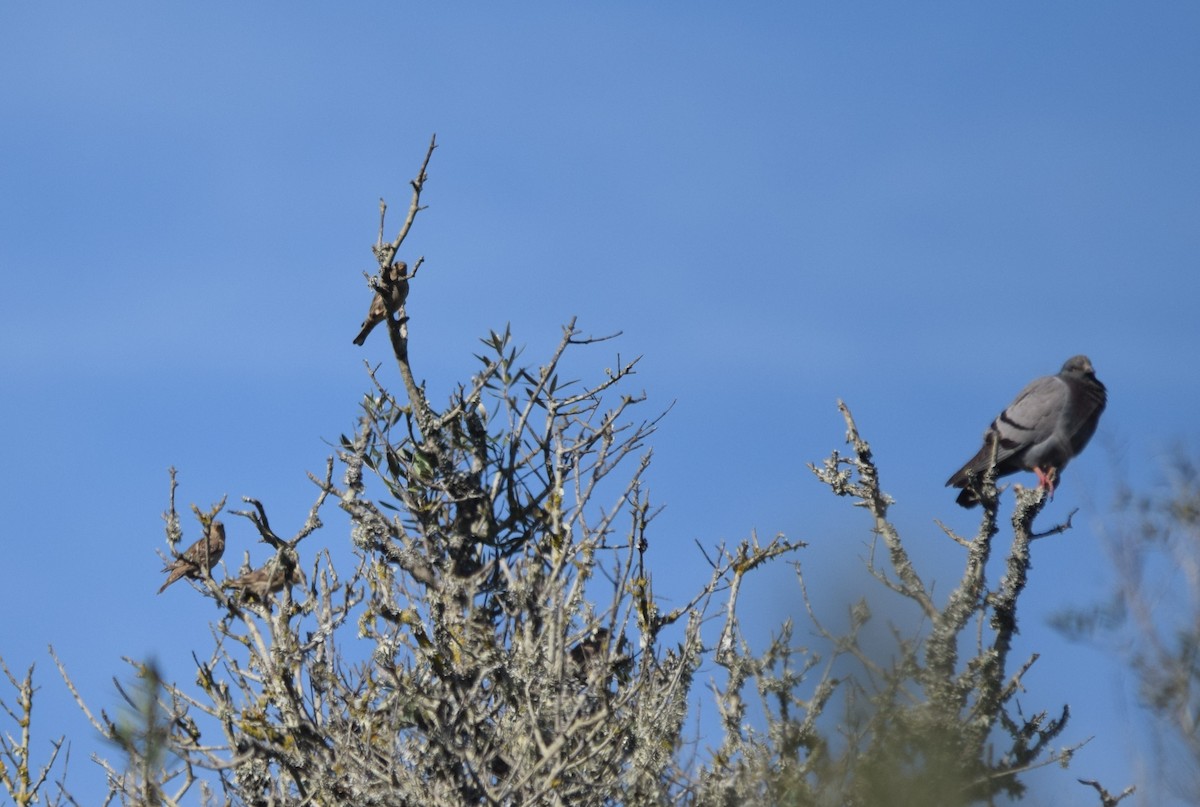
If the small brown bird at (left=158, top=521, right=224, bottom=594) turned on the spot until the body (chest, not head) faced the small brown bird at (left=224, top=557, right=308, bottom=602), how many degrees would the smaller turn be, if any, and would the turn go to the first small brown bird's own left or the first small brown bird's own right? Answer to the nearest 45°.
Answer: approximately 45° to the first small brown bird's own right

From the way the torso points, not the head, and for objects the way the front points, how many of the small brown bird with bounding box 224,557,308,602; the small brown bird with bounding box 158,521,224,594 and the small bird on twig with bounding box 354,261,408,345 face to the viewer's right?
3

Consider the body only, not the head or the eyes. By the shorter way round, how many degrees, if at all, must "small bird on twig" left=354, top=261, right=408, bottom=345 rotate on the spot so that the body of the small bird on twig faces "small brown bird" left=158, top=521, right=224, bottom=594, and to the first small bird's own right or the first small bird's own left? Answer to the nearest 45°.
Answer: approximately 135° to the first small bird's own left

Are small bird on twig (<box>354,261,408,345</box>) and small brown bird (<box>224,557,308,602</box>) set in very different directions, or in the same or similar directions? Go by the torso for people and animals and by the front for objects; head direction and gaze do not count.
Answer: same or similar directions

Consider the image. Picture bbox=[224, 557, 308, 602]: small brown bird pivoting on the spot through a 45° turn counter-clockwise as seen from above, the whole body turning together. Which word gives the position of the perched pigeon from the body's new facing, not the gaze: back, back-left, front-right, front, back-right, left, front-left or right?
front-right

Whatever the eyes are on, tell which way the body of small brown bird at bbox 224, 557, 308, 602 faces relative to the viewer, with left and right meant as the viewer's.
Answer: facing to the right of the viewer

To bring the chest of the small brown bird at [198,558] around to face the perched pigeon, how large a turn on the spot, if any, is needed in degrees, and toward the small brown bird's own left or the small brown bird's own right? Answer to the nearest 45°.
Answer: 0° — it already faces it

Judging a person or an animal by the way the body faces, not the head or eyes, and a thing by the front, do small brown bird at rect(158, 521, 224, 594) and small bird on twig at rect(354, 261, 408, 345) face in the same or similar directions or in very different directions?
same or similar directions

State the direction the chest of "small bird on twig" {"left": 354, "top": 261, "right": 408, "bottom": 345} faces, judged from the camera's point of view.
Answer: to the viewer's right

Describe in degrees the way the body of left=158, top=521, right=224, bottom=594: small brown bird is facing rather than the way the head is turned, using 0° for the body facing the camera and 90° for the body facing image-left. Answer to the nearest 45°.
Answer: approximately 270°
